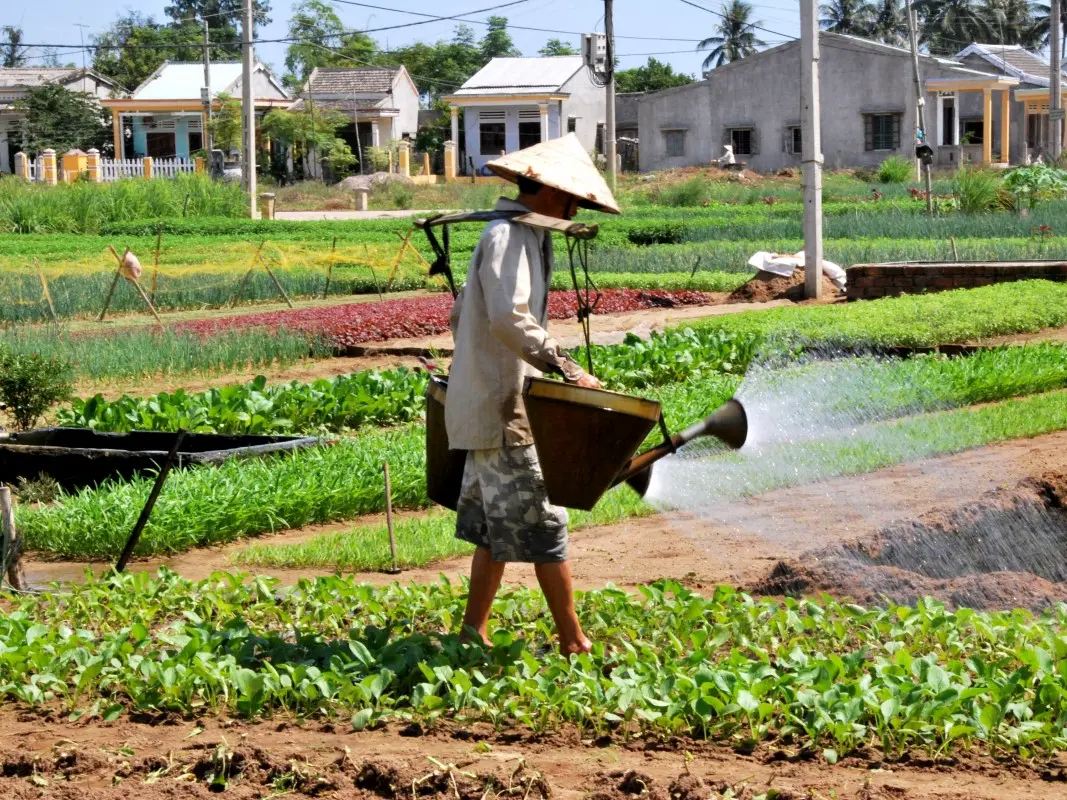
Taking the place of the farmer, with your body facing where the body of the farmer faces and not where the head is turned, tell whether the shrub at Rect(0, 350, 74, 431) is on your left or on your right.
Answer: on your left

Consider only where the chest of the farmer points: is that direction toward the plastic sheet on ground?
no

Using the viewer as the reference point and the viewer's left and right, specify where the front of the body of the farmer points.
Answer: facing to the right of the viewer

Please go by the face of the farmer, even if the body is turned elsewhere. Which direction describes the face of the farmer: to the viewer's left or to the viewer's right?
to the viewer's right

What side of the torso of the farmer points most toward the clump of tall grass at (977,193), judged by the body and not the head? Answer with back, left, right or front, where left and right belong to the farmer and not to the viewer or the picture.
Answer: left

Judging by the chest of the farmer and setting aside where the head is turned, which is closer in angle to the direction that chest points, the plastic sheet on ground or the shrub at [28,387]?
the plastic sheet on ground

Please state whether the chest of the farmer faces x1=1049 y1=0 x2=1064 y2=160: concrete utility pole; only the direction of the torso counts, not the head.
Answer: no

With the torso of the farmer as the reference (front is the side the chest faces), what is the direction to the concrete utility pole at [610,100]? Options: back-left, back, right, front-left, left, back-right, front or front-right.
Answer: left

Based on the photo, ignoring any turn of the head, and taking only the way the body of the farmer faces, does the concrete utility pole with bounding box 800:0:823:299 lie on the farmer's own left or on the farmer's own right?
on the farmer's own left

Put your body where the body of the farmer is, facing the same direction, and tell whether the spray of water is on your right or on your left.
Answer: on your left

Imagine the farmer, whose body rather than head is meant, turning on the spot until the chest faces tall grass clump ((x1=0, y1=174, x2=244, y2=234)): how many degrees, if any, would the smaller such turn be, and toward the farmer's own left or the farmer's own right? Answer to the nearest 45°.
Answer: approximately 90° to the farmer's own left
